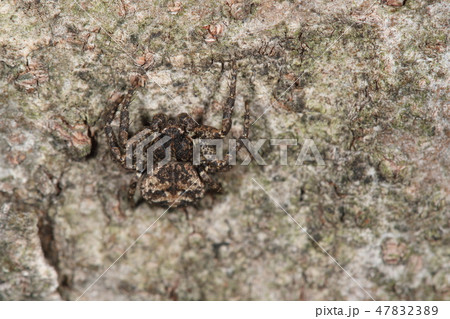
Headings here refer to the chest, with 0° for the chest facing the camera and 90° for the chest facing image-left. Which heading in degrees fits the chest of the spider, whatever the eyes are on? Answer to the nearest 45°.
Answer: approximately 180°
